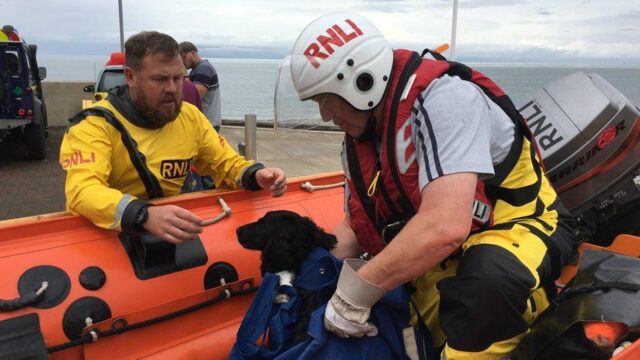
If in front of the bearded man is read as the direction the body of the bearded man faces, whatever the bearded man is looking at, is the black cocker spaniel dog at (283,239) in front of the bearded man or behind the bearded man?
in front

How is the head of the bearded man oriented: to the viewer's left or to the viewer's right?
to the viewer's right

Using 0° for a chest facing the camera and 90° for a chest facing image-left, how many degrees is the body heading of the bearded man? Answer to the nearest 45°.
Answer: approximately 315°

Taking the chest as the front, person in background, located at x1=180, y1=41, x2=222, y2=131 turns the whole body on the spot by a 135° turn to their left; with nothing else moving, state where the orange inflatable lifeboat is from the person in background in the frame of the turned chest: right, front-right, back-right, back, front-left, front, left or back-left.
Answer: front-right

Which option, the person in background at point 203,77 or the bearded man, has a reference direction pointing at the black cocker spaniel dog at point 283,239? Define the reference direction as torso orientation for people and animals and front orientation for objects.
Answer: the bearded man

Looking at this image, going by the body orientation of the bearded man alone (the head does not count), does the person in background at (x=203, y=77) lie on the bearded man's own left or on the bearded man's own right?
on the bearded man's own left

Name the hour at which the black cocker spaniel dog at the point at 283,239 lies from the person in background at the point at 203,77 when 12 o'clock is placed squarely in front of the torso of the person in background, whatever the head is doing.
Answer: The black cocker spaniel dog is roughly at 9 o'clock from the person in background.

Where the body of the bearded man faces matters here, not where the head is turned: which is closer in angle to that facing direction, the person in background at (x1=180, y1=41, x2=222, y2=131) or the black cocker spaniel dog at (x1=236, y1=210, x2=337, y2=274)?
the black cocker spaniel dog
